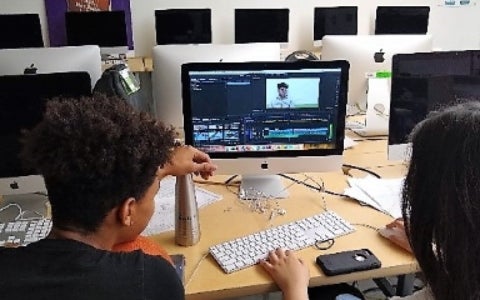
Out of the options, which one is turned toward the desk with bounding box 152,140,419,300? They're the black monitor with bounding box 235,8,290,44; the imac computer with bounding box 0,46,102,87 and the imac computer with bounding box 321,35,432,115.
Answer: the black monitor

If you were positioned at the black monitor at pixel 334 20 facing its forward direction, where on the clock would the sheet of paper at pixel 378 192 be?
The sheet of paper is roughly at 12 o'clock from the black monitor.

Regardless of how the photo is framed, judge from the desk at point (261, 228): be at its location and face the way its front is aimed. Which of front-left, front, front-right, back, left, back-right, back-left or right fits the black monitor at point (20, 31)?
back-right

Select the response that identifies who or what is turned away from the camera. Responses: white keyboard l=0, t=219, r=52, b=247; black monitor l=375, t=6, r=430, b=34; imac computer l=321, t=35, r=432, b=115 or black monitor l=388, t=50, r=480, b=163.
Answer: the imac computer

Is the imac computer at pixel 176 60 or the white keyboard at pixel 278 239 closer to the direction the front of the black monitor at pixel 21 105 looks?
the white keyboard

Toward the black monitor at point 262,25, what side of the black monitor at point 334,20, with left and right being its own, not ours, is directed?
right

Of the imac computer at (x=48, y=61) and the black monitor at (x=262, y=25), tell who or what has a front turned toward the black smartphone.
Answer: the black monitor

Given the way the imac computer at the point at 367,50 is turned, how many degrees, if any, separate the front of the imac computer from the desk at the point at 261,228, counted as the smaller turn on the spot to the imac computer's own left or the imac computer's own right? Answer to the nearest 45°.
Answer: approximately 180°

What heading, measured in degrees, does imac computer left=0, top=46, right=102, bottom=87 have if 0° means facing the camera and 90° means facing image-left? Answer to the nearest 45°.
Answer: approximately 180°

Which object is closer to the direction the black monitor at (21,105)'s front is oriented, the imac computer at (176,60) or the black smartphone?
the black smartphone
